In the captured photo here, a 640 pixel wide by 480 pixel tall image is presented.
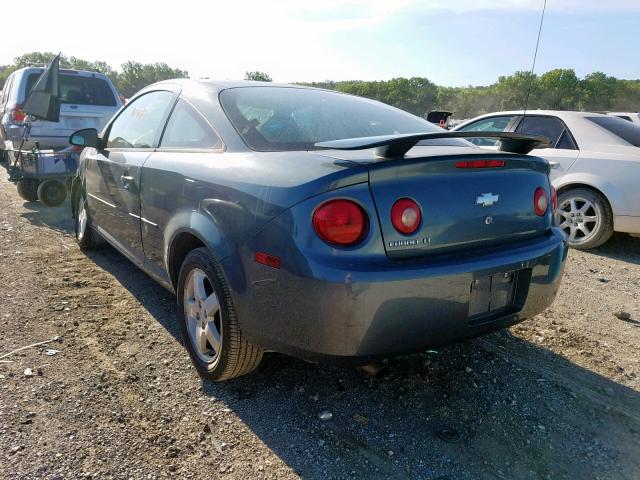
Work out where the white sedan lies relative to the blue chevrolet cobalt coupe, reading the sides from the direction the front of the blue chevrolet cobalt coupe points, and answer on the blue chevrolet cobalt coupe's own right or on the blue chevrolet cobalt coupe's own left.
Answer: on the blue chevrolet cobalt coupe's own right

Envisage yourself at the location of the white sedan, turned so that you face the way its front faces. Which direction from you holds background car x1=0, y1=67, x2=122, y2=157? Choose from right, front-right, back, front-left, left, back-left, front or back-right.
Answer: front-left

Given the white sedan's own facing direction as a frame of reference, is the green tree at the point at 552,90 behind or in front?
in front

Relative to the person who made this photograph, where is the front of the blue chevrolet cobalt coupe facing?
facing away from the viewer and to the left of the viewer

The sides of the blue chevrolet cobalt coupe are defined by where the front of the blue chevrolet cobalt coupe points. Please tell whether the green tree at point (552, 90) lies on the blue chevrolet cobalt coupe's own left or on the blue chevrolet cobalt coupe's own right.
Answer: on the blue chevrolet cobalt coupe's own right

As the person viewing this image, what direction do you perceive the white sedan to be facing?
facing away from the viewer and to the left of the viewer

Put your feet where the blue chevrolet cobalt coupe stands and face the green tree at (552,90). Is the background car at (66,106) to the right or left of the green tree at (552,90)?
left

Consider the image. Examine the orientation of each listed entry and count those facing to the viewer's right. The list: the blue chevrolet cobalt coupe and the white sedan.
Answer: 0
